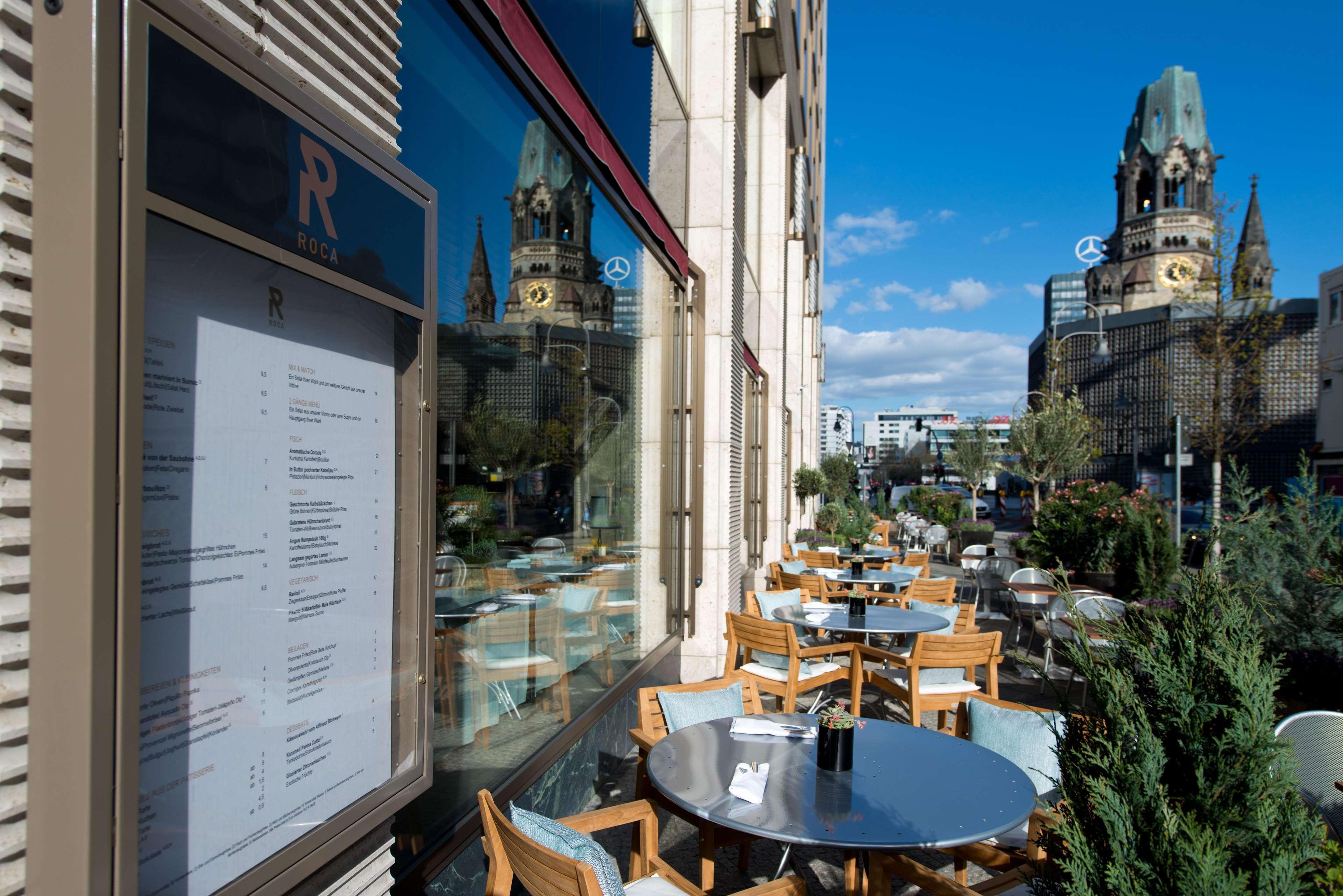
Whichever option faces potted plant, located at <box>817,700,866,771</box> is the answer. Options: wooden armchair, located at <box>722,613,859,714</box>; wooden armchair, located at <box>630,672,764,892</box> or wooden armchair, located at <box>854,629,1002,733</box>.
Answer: wooden armchair, located at <box>630,672,764,892</box>

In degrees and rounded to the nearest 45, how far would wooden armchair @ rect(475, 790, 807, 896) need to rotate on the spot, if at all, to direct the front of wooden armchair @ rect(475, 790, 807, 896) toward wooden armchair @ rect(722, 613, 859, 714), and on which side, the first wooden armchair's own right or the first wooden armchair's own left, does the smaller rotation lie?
approximately 45° to the first wooden armchair's own left

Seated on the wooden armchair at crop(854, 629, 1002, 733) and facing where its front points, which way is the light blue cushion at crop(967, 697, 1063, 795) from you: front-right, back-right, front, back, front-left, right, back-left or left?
back-left

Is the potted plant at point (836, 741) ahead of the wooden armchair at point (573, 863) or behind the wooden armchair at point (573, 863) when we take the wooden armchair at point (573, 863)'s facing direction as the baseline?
ahead

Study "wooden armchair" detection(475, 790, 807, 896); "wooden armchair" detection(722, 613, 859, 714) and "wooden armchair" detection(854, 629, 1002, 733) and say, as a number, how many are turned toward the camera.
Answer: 0

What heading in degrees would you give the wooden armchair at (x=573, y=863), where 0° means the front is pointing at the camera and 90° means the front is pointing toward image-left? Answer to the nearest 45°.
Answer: approximately 225°

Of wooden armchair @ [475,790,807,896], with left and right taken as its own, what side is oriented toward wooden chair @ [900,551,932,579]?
front

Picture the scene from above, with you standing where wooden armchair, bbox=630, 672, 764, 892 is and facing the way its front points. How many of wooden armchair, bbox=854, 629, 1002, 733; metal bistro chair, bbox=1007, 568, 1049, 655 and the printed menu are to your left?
2

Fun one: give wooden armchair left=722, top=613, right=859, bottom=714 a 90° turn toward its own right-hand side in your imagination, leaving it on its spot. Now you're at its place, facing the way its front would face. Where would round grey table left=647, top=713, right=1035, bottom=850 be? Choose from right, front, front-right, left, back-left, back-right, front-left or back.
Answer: front-right

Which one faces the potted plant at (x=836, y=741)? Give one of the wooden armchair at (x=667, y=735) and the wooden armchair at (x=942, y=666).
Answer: the wooden armchair at (x=667, y=735)

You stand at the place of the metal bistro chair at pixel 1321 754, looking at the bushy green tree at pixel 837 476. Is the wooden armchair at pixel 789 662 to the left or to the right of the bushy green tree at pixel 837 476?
left

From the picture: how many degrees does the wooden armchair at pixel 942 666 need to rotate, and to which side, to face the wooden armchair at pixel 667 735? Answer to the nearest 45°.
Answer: approximately 90° to its left

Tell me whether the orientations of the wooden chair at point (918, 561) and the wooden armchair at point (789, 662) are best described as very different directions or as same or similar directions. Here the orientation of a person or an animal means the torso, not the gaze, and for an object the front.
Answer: very different directions

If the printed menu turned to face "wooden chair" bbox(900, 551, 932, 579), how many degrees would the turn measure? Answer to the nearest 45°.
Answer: approximately 90° to its left

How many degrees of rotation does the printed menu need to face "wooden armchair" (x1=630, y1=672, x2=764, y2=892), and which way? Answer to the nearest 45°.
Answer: approximately 90° to its left

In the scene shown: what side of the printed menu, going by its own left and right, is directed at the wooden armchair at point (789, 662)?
left

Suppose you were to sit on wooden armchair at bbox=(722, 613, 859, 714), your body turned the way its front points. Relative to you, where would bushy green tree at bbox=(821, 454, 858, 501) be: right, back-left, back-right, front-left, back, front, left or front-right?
front-left
